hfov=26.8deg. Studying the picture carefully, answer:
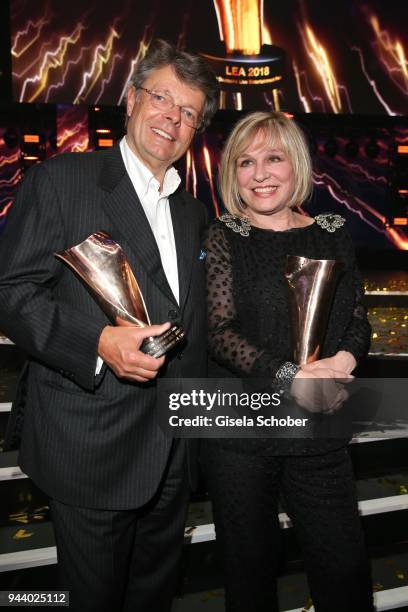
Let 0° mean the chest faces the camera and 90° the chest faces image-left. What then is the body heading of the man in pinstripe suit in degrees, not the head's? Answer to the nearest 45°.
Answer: approximately 315°

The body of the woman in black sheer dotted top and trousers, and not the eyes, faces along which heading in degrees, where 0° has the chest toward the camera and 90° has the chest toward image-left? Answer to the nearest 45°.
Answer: approximately 0°

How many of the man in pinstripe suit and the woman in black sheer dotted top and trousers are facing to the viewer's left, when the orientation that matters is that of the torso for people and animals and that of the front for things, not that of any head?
0
